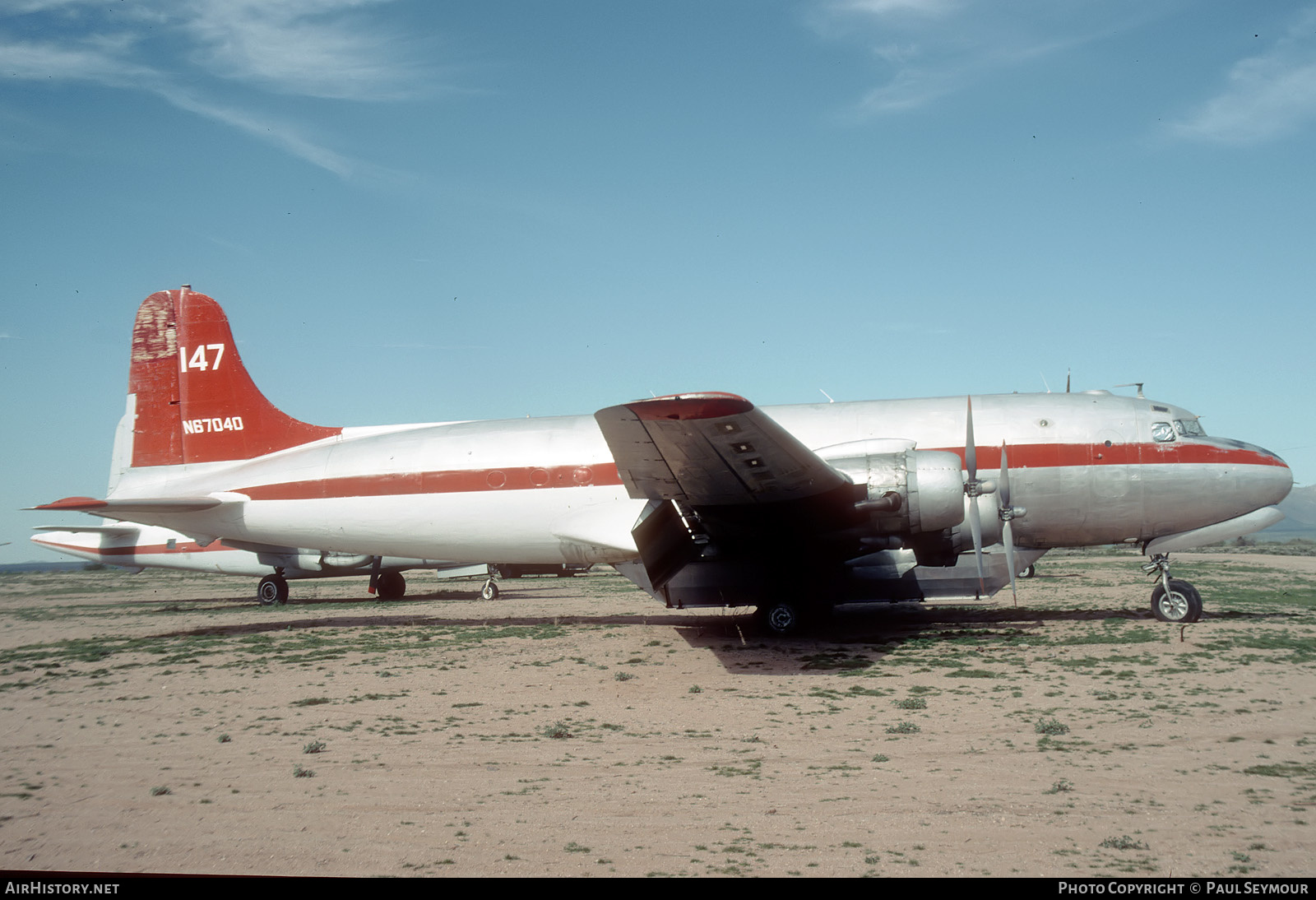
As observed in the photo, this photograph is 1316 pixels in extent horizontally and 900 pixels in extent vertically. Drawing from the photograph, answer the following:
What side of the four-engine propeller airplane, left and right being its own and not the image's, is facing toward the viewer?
right
